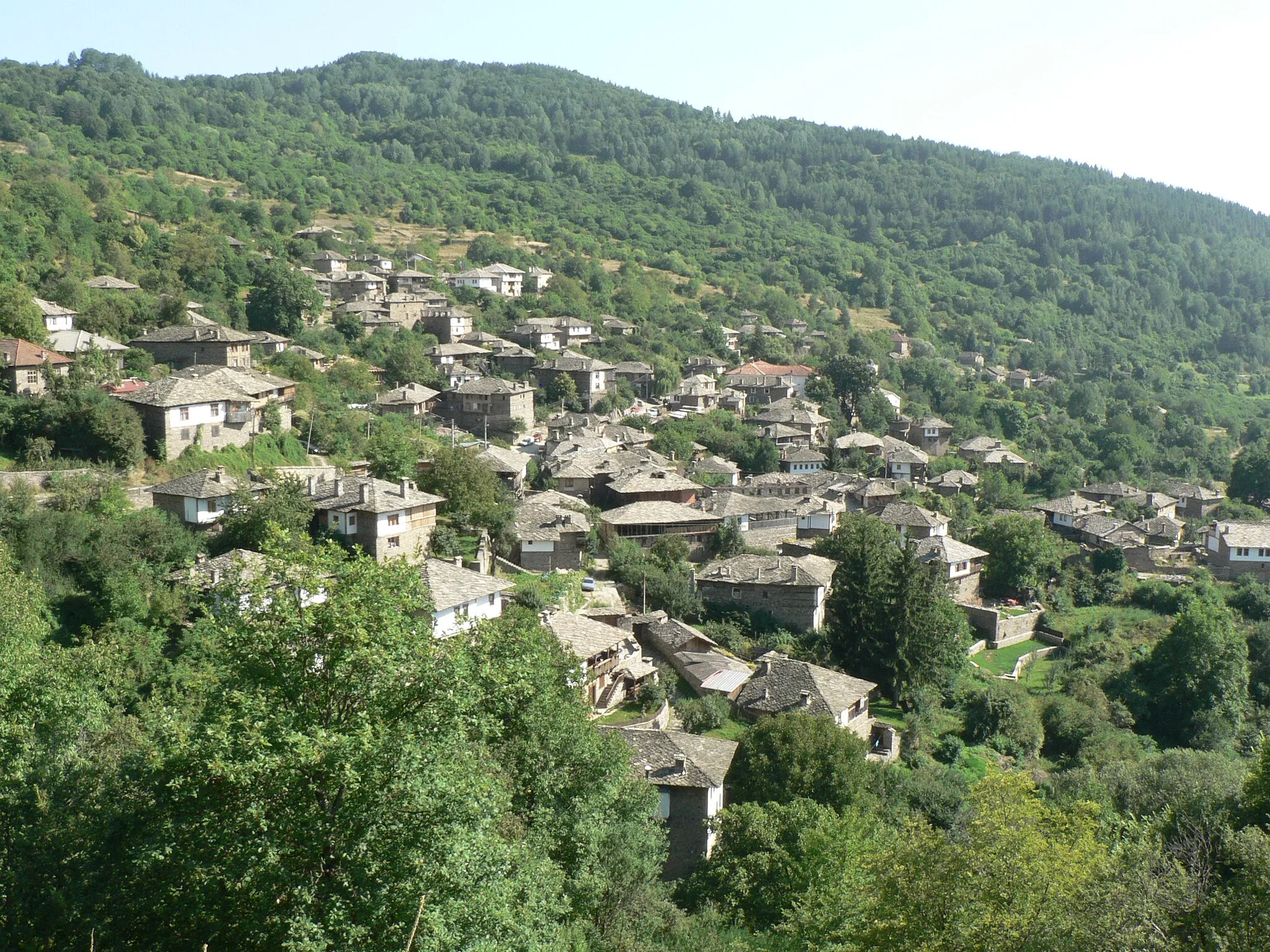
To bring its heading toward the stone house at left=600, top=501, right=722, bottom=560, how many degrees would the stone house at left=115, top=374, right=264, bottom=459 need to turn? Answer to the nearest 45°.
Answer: approximately 45° to its left

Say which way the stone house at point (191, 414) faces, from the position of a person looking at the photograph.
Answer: facing the viewer and to the right of the viewer

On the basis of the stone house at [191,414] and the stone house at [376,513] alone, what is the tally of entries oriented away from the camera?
0

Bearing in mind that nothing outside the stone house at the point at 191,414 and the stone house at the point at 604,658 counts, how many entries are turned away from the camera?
0

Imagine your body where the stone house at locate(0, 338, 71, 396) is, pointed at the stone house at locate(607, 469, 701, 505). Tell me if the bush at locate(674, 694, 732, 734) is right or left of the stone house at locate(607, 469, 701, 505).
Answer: right

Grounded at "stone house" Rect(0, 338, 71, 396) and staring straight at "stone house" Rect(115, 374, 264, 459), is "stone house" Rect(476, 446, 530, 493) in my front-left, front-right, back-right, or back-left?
front-left

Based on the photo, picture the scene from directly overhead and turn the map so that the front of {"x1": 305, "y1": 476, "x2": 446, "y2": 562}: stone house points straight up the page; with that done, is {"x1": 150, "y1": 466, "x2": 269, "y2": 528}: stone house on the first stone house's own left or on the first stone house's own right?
on the first stone house's own right

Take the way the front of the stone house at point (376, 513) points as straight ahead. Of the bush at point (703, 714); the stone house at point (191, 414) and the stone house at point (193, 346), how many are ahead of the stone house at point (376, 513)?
1

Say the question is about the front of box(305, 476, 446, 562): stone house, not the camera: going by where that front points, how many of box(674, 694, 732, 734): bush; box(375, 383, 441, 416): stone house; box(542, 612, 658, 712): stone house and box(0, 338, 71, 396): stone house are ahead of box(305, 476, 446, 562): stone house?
2

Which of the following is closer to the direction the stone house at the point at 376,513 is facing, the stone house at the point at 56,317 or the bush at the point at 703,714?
the bush

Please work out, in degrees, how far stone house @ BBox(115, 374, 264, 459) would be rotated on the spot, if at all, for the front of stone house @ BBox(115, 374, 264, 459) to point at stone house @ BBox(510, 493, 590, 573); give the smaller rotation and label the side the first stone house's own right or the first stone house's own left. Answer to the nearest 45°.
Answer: approximately 45° to the first stone house's own left

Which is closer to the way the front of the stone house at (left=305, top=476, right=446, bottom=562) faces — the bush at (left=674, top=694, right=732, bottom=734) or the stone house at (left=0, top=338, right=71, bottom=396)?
the bush

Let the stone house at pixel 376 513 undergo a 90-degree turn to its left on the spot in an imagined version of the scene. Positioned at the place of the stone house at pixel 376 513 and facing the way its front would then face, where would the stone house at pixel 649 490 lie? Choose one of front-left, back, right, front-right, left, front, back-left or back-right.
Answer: front

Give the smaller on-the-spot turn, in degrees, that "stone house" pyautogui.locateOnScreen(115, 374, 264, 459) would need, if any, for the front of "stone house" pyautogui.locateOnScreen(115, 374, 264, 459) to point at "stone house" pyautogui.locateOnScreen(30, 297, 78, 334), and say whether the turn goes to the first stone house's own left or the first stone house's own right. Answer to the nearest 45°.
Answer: approximately 180°

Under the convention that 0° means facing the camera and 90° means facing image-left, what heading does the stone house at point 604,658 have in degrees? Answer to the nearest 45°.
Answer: approximately 315°

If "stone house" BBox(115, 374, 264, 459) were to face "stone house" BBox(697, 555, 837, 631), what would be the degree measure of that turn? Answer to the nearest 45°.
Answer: approximately 45° to its left

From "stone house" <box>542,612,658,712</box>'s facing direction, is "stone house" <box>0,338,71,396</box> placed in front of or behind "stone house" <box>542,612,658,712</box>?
behind

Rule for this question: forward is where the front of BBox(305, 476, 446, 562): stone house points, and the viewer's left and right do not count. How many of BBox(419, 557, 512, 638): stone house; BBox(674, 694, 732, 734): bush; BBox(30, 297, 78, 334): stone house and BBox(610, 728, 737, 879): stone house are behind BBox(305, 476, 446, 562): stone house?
1

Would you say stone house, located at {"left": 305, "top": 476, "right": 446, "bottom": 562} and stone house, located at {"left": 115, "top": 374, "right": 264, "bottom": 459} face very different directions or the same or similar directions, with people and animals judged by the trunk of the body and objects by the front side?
same or similar directions
